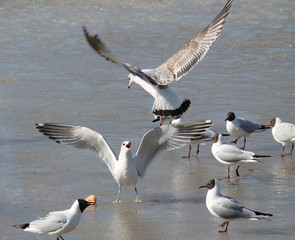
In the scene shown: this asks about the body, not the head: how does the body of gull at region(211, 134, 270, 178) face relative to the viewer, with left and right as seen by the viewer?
facing to the left of the viewer

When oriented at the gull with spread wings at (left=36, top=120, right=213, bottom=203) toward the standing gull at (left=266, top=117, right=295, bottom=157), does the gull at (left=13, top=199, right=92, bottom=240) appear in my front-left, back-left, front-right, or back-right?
back-right

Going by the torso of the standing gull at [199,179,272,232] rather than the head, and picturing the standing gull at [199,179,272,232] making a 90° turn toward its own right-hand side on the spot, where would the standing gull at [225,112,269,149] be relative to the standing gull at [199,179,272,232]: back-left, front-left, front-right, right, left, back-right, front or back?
front

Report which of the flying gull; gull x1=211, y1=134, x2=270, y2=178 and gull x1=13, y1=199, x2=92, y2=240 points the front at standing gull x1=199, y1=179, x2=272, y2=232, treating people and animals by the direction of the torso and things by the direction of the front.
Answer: gull x1=13, y1=199, x2=92, y2=240

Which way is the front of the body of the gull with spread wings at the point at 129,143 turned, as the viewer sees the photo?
toward the camera

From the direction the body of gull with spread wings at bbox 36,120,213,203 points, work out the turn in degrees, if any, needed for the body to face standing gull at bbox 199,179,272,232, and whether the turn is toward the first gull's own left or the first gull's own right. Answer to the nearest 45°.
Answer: approximately 45° to the first gull's own left

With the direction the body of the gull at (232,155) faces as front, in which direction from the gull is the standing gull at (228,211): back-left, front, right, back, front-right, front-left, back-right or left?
left

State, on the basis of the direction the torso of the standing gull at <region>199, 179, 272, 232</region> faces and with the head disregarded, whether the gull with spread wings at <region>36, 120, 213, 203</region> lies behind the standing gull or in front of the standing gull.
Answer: in front

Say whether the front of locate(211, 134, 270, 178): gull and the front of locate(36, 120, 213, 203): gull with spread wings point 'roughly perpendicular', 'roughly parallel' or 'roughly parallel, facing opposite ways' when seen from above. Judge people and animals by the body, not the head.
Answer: roughly perpendicular

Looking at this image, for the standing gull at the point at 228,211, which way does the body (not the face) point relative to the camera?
to the viewer's left

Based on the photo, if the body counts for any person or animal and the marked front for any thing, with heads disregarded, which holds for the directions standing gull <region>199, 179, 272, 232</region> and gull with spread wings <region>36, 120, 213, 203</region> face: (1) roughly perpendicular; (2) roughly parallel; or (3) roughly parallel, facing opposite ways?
roughly perpendicular

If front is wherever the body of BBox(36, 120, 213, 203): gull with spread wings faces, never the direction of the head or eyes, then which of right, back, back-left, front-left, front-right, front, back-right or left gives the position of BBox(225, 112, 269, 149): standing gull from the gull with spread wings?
back-left

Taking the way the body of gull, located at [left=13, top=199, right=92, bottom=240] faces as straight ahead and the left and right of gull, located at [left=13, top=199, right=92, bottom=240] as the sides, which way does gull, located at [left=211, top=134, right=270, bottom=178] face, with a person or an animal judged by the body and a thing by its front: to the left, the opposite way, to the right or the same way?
the opposite way

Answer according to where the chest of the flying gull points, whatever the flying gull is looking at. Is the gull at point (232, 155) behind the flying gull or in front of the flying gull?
behind

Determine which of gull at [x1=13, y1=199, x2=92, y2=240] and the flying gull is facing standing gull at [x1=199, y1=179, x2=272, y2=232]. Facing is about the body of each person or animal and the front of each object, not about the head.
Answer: the gull

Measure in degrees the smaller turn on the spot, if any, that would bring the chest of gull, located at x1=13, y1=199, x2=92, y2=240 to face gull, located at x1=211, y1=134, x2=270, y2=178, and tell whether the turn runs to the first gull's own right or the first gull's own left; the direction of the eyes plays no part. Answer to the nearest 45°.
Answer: approximately 45° to the first gull's own left
